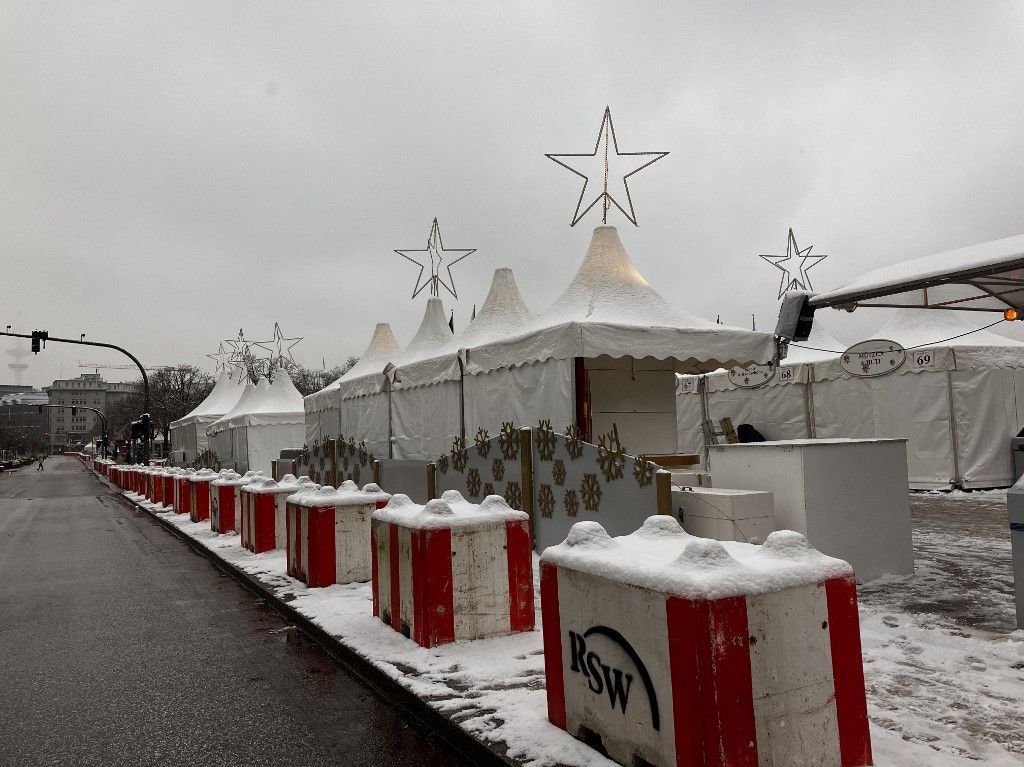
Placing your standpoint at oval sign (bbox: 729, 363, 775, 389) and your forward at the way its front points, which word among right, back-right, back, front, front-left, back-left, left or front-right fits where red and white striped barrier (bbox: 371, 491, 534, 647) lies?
front

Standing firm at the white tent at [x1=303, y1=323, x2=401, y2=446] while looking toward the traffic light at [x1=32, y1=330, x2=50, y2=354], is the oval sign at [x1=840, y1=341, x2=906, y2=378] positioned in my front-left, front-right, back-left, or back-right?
back-right

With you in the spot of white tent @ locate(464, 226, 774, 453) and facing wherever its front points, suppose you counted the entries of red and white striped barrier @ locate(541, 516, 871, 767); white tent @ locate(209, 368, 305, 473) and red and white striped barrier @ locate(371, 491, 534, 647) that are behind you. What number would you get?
1

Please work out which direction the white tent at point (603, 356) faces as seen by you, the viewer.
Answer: facing the viewer and to the right of the viewer

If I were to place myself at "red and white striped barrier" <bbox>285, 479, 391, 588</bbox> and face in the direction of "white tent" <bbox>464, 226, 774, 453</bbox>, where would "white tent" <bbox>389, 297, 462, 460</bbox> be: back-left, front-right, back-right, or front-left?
front-left

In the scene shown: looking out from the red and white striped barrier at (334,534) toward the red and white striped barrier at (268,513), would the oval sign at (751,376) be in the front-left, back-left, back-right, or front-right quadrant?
front-right

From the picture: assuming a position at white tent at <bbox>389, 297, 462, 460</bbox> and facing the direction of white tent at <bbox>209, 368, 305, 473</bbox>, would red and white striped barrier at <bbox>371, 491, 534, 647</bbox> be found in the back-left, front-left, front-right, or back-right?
back-left

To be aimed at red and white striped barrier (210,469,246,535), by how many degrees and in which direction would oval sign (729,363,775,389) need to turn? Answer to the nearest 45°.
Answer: approximately 45° to its right

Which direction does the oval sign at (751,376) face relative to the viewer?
toward the camera

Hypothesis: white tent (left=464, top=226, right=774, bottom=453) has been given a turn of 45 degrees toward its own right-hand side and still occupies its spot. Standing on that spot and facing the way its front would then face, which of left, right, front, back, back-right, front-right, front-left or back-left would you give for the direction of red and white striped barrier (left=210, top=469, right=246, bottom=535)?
right

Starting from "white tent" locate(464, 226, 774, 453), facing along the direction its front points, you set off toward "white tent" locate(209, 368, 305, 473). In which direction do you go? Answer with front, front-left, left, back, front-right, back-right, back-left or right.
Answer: back

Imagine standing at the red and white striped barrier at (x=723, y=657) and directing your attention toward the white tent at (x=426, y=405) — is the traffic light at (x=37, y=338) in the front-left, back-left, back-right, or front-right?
front-left

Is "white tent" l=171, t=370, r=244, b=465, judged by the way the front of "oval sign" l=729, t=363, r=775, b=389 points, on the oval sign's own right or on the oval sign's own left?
on the oval sign's own right

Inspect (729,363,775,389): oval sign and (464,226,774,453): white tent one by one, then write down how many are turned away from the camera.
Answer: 0
